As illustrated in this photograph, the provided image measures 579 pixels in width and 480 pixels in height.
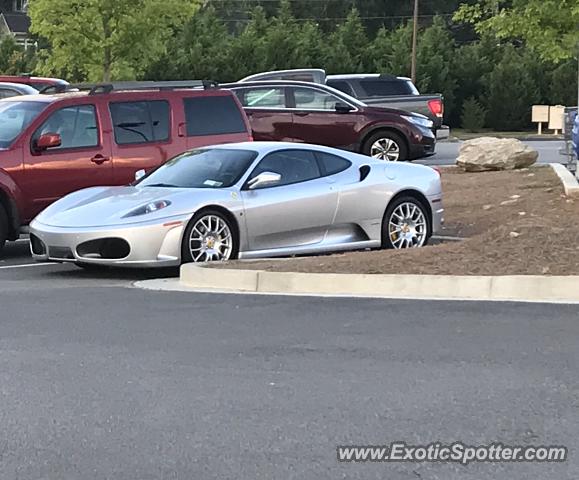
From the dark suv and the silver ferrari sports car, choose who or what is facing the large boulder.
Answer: the dark suv

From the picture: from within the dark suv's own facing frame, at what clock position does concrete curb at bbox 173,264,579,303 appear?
The concrete curb is roughly at 3 o'clock from the dark suv.

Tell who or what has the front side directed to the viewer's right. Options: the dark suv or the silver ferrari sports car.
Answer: the dark suv

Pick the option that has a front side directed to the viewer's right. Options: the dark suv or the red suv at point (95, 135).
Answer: the dark suv

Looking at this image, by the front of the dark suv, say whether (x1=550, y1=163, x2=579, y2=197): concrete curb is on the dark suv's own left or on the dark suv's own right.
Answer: on the dark suv's own right

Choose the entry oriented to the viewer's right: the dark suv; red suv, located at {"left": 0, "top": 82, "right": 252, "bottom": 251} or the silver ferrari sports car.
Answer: the dark suv

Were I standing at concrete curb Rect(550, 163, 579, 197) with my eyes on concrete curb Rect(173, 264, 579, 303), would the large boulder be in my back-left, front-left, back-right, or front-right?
back-right

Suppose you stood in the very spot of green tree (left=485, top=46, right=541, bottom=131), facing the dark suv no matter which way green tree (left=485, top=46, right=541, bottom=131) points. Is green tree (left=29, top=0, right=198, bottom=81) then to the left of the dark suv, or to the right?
right

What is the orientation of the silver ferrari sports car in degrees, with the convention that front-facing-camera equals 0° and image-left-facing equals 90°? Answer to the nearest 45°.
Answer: approximately 45°

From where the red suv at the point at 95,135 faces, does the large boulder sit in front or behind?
behind

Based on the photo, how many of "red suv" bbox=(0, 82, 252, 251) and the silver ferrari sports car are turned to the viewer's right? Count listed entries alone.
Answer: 0

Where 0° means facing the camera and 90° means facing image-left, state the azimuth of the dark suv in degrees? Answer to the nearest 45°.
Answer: approximately 270°

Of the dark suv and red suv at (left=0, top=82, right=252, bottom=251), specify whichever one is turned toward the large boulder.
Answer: the dark suv

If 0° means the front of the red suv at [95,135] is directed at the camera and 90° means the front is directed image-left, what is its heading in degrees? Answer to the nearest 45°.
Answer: approximately 45°

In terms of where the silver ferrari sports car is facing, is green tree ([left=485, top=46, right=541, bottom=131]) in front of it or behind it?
behind
